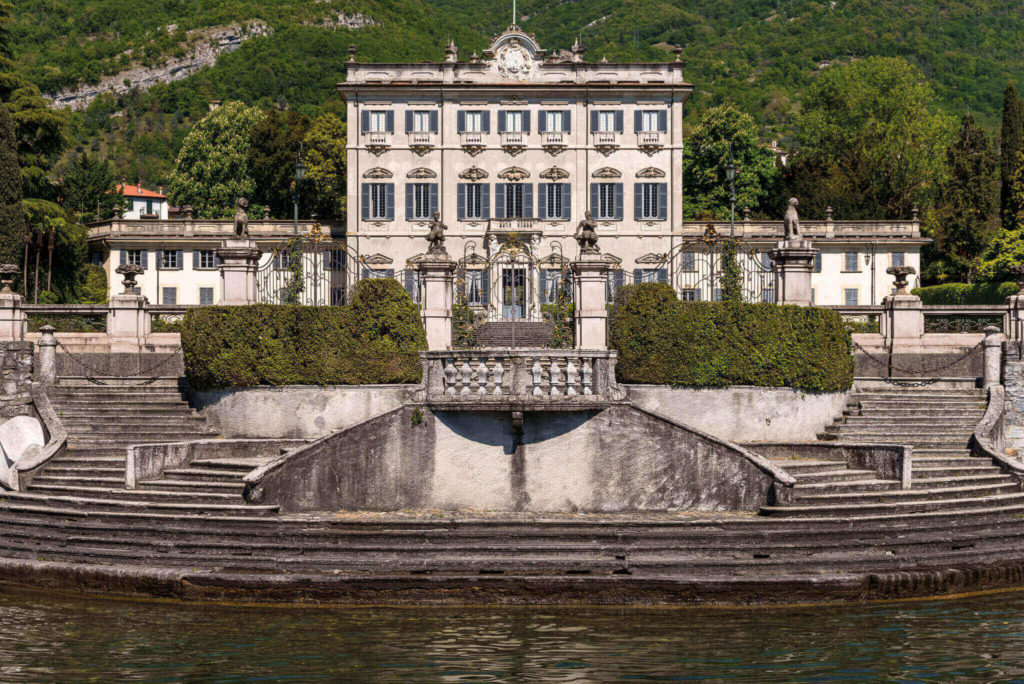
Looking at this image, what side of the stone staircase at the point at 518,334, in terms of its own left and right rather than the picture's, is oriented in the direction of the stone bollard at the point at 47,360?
right

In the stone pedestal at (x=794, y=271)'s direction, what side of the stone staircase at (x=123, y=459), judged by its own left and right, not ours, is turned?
left

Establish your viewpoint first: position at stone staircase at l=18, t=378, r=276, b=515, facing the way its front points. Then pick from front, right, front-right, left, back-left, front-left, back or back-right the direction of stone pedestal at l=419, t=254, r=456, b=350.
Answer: left

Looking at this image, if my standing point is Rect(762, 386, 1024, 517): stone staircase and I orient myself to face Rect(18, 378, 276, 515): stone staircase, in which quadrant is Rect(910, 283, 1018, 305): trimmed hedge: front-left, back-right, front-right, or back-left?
back-right

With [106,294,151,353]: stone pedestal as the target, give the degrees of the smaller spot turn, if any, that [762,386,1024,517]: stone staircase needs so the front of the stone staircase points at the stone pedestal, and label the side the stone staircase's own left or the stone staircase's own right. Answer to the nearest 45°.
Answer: approximately 90° to the stone staircase's own right

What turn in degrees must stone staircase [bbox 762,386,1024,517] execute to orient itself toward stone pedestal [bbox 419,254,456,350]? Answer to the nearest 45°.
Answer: approximately 90° to its right

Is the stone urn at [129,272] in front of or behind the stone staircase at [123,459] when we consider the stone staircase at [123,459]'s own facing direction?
behind

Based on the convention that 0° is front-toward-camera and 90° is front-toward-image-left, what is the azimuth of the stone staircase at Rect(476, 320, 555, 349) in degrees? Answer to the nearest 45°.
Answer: approximately 0°

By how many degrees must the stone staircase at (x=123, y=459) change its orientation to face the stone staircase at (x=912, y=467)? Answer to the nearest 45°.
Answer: approximately 90° to its left

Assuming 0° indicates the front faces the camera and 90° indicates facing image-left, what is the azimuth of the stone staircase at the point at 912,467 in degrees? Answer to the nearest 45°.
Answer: approximately 0°

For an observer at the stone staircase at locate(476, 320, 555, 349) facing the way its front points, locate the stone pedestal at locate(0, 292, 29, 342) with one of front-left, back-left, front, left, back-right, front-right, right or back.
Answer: right

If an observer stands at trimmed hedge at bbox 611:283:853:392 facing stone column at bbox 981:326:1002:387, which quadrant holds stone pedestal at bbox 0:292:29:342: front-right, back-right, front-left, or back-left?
back-left
